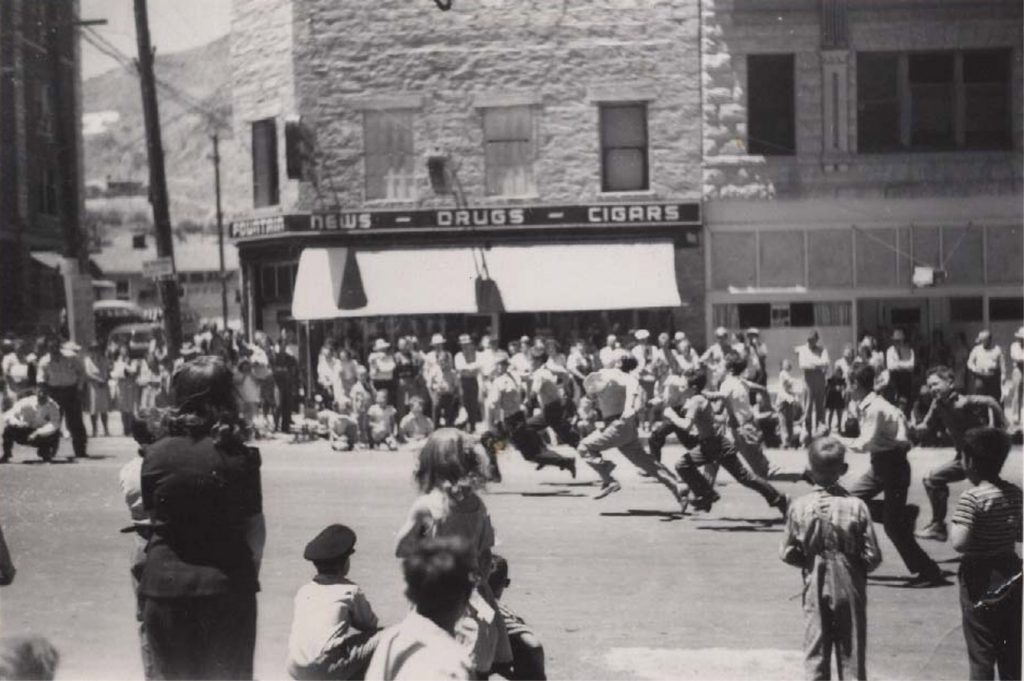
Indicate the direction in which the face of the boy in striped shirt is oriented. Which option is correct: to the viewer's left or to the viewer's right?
to the viewer's left

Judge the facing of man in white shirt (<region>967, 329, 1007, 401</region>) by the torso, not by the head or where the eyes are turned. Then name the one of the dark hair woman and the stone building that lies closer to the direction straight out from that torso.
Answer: the dark hair woman

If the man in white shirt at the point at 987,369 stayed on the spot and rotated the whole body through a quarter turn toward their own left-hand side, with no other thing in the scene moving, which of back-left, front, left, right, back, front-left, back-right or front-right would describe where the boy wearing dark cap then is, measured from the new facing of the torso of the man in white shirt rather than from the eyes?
right

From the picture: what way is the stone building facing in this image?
toward the camera

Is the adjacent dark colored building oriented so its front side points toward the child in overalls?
yes

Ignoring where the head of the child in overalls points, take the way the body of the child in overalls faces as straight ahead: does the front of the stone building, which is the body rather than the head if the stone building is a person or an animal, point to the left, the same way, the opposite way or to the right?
the opposite way

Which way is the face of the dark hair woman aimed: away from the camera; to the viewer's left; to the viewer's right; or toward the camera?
away from the camera

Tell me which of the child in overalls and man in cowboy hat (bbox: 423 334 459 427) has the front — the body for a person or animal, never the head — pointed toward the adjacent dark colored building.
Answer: the child in overalls

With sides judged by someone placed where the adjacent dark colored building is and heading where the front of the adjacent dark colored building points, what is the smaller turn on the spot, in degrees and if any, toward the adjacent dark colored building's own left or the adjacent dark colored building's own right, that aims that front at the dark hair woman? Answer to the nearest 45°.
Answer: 0° — it already faces them

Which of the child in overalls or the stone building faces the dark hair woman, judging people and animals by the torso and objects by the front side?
the stone building

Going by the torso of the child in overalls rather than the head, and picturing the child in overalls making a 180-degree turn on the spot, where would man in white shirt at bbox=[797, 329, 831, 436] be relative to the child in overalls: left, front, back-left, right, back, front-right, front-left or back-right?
back

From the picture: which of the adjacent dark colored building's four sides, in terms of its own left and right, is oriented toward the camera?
front

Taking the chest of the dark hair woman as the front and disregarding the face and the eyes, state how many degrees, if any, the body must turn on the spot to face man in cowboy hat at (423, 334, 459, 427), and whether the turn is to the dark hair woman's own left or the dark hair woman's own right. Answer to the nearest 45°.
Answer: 0° — they already face them

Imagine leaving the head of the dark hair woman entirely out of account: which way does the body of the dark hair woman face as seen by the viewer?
away from the camera

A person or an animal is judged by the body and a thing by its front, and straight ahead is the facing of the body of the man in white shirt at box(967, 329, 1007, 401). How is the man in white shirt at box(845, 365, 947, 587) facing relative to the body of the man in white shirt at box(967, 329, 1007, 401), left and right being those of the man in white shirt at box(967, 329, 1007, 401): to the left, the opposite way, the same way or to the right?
to the right

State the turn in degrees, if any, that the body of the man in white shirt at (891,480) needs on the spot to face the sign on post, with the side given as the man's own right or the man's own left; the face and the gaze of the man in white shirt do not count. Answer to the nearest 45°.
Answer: approximately 45° to the man's own right

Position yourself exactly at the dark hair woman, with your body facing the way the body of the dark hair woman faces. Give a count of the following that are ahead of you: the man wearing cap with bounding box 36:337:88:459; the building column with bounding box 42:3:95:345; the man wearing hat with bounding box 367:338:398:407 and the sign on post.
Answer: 4
